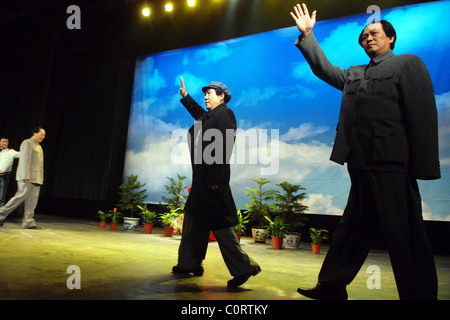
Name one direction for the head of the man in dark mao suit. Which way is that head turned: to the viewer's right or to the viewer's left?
to the viewer's left

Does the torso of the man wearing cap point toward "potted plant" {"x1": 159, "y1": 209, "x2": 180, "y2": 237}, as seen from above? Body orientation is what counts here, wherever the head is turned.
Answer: no

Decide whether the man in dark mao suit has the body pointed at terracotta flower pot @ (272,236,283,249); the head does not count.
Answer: no

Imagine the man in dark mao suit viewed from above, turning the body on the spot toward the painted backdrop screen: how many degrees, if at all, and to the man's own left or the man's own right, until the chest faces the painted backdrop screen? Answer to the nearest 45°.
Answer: approximately 135° to the man's own right

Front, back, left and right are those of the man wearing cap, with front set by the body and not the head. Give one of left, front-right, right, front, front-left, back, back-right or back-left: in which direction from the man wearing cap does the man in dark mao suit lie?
back-left

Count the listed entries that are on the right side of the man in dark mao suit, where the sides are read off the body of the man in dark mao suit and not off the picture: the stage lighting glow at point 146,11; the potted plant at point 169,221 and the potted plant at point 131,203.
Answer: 3

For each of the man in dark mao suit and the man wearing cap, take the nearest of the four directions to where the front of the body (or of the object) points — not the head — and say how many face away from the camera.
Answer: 0

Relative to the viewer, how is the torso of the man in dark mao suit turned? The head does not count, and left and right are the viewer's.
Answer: facing the viewer and to the left of the viewer

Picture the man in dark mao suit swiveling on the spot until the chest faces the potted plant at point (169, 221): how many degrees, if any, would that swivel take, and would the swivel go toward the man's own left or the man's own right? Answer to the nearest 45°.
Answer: approximately 90° to the man's own right

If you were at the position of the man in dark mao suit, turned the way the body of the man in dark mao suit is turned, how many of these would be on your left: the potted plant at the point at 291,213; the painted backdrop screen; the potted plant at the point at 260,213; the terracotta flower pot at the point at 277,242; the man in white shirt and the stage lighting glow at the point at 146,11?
0

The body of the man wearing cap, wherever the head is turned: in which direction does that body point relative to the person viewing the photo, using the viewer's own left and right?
facing to the left of the viewer

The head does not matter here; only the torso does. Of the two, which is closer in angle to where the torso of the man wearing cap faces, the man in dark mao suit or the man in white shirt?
the man in white shirt

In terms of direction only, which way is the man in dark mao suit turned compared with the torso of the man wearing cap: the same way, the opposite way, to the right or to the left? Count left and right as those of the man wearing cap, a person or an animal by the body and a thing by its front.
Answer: the same way

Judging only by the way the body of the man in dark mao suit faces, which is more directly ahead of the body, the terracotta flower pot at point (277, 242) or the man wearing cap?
the man wearing cap
